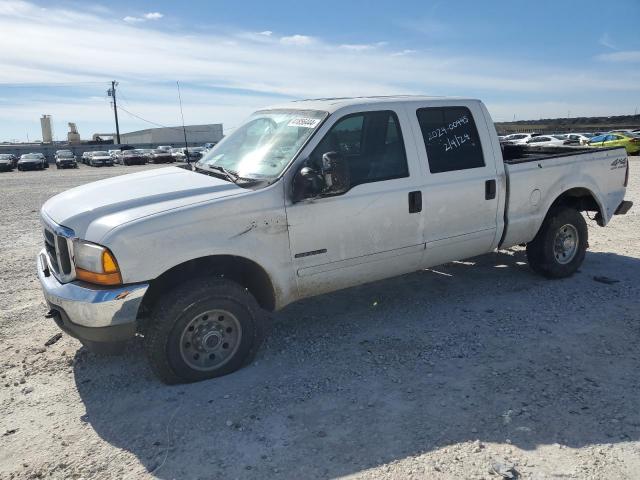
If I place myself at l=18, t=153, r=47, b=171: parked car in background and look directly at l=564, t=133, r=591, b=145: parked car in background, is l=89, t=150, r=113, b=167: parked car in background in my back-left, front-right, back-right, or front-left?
front-left

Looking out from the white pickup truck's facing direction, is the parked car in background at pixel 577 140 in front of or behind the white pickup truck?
behind

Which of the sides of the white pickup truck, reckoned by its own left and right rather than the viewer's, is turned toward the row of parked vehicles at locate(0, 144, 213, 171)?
right

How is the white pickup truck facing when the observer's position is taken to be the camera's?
facing the viewer and to the left of the viewer

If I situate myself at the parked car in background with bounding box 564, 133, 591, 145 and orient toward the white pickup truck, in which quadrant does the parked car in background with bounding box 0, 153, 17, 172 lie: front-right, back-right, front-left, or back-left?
front-right

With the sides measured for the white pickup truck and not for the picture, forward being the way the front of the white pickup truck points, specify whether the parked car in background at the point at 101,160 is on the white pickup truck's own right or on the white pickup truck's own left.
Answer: on the white pickup truck's own right

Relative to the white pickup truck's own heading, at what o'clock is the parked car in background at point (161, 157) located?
The parked car in background is roughly at 4 o'clock from the white pickup truck.

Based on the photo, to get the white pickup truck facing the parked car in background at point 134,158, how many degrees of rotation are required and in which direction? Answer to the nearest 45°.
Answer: approximately 135° to its right
